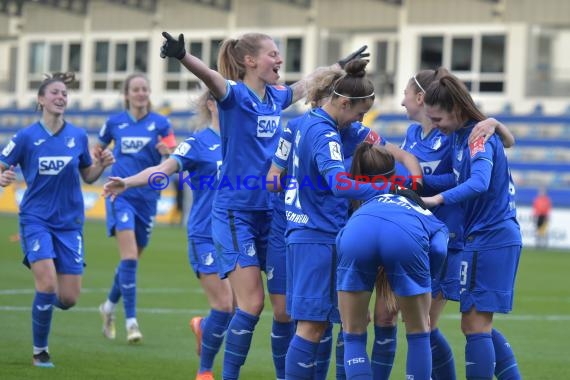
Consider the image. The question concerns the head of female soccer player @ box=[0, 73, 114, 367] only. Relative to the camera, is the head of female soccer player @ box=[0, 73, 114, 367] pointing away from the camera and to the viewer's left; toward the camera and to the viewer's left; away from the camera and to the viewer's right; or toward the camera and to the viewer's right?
toward the camera and to the viewer's right

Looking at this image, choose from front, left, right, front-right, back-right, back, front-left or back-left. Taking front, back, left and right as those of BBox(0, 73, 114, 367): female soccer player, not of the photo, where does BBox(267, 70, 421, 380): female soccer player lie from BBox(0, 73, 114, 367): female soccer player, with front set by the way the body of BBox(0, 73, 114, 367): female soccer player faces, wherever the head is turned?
front-left

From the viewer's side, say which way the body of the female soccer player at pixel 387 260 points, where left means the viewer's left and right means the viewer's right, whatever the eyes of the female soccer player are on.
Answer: facing away from the viewer

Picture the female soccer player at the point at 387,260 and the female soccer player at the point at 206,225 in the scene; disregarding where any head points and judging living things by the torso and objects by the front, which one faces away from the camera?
the female soccer player at the point at 387,260

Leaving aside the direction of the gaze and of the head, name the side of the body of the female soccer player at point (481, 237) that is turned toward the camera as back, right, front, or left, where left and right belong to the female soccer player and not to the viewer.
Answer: left

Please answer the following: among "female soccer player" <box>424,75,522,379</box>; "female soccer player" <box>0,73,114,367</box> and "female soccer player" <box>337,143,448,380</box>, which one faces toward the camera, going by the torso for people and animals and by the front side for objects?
"female soccer player" <box>0,73,114,367</box>

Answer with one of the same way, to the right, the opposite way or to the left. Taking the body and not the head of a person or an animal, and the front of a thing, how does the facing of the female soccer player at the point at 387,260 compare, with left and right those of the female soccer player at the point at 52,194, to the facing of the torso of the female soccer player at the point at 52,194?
the opposite way

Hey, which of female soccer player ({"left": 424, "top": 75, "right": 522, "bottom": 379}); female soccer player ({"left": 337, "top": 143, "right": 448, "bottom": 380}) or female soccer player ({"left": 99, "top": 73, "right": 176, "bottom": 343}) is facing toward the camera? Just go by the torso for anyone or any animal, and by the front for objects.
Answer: female soccer player ({"left": 99, "top": 73, "right": 176, "bottom": 343})

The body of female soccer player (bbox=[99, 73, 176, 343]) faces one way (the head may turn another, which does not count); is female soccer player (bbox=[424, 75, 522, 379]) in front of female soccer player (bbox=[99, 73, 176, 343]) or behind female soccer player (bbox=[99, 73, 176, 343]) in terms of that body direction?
in front

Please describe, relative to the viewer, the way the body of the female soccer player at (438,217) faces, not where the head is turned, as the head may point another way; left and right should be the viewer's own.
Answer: facing the viewer and to the left of the viewer

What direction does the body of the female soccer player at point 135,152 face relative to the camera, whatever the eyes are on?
toward the camera

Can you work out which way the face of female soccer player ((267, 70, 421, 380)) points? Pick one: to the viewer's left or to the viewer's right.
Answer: to the viewer's right

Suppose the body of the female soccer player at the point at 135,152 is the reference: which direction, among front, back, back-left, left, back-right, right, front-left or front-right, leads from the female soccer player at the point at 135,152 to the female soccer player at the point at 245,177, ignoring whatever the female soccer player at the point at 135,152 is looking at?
front

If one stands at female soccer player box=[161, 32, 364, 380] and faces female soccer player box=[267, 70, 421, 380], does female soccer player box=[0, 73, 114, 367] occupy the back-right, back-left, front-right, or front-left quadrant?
back-left
